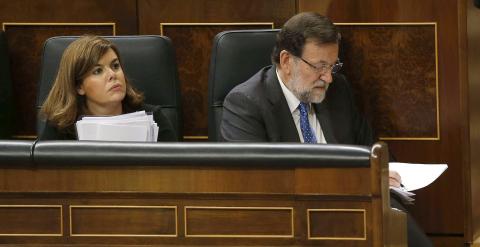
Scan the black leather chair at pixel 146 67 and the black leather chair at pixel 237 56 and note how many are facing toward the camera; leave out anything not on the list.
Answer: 2

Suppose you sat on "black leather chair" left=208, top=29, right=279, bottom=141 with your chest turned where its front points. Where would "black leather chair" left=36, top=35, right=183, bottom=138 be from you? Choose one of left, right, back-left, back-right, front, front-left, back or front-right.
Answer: right

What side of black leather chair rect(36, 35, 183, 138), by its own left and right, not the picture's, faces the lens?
front

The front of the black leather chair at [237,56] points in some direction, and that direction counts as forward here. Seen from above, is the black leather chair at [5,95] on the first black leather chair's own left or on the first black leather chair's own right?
on the first black leather chair's own right

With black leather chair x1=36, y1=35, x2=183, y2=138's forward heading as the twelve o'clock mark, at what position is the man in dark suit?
The man in dark suit is roughly at 10 o'clock from the black leather chair.

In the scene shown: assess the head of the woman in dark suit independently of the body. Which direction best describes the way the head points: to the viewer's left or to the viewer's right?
to the viewer's right

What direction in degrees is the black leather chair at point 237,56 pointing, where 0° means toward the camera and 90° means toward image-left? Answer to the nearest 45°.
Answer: approximately 0°

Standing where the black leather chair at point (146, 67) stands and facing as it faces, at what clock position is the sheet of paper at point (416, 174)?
The sheet of paper is roughly at 10 o'clock from the black leather chair.
